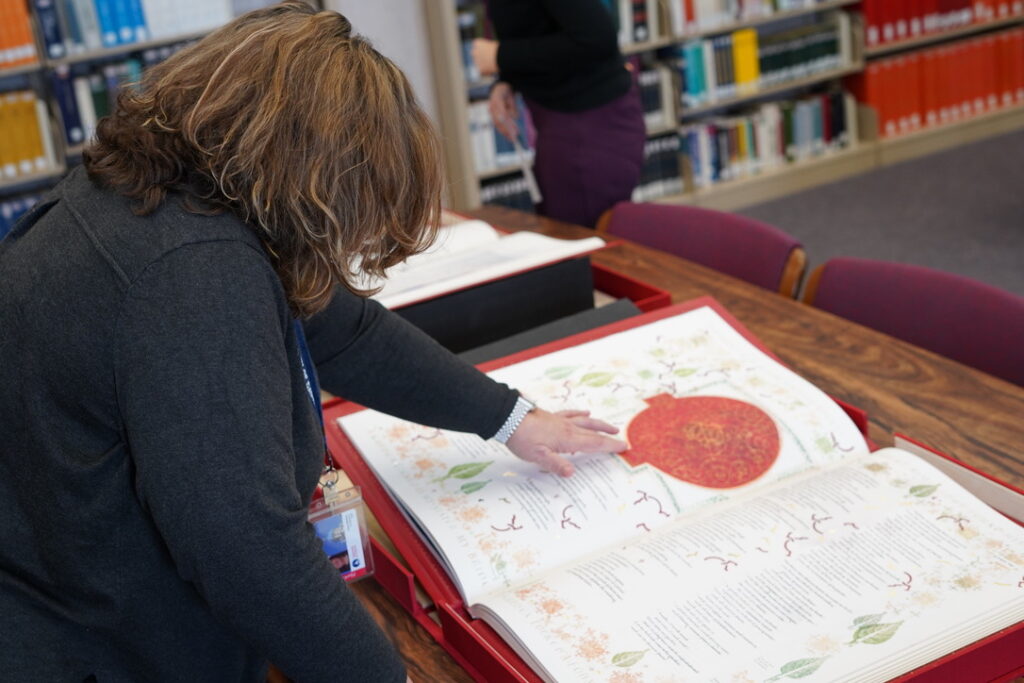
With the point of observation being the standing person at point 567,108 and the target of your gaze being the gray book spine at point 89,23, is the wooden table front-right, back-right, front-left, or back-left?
back-left

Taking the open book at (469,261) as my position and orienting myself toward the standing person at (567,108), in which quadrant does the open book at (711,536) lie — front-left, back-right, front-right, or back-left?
back-right

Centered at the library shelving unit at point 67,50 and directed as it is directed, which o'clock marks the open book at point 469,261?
The open book is roughly at 11 o'clock from the library shelving unit.

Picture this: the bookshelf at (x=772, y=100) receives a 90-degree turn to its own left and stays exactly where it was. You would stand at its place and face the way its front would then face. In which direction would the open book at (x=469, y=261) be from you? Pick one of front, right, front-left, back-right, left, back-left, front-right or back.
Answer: back-right

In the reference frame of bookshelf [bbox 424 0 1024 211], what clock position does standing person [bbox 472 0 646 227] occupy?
The standing person is roughly at 2 o'clock from the bookshelf.

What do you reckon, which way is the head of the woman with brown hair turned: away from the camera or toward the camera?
away from the camera

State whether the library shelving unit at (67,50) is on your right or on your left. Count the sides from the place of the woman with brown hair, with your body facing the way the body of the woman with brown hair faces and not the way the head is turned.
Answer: on your left

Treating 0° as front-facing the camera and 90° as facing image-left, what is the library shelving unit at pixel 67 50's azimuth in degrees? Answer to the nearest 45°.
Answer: approximately 315°

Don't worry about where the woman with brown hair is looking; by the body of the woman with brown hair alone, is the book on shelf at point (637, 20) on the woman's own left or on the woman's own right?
on the woman's own left

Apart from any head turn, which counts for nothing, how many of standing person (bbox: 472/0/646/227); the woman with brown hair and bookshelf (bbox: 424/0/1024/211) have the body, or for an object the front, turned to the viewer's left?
1

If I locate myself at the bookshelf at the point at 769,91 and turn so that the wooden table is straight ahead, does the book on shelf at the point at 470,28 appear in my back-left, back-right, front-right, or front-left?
front-right
